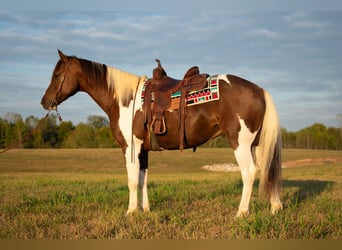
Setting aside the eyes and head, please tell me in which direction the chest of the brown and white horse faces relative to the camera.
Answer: to the viewer's left

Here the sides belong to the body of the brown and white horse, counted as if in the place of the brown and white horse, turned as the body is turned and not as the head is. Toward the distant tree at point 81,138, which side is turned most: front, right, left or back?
right

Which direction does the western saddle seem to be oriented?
to the viewer's left

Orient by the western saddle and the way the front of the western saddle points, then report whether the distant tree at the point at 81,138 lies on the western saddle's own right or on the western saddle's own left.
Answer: on the western saddle's own right
